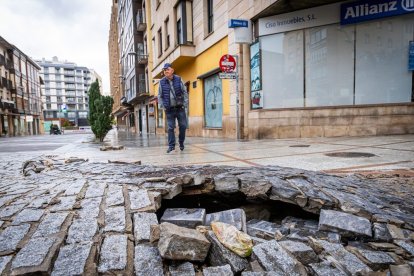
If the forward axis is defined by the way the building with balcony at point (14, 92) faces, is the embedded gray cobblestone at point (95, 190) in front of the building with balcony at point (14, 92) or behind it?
in front

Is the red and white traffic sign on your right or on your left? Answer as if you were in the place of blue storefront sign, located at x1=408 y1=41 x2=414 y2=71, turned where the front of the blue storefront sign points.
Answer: on your right

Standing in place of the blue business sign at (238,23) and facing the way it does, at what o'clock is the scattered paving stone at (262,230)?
The scattered paving stone is roughly at 12 o'clock from the blue business sign.

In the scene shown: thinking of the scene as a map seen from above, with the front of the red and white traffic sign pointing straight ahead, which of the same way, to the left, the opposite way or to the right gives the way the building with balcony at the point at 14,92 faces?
to the left

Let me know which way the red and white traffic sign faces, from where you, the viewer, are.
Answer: facing the viewer

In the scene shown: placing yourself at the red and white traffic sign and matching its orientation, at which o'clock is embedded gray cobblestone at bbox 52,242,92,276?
The embedded gray cobblestone is roughly at 12 o'clock from the red and white traffic sign.

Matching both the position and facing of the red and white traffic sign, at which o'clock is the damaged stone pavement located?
The damaged stone pavement is roughly at 12 o'clock from the red and white traffic sign.

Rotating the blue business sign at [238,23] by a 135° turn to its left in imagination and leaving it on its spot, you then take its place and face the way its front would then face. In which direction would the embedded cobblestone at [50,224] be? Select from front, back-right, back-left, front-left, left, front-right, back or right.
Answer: back-right

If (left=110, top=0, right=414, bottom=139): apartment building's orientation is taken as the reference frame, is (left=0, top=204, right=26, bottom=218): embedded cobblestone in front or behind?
in front

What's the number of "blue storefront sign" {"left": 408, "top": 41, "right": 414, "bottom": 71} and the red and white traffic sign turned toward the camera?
2

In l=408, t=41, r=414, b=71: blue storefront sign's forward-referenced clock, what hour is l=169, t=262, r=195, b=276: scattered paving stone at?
The scattered paving stone is roughly at 12 o'clock from the blue storefront sign.

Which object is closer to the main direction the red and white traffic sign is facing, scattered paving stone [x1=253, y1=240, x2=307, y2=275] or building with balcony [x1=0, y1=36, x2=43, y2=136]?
the scattered paving stone

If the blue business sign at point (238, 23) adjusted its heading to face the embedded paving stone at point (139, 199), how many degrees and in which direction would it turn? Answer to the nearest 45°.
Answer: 0° — it already faces it

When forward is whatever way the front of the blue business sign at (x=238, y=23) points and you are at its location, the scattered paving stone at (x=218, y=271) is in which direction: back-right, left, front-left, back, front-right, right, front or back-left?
front

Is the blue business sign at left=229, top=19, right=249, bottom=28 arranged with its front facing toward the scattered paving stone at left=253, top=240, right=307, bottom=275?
yes

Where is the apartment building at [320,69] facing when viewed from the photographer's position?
facing the viewer and to the left of the viewer

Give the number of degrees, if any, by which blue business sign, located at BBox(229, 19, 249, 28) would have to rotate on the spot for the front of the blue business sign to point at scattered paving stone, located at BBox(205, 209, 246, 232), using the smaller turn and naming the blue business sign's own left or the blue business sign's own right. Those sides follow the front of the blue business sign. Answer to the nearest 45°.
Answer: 0° — it already faces it

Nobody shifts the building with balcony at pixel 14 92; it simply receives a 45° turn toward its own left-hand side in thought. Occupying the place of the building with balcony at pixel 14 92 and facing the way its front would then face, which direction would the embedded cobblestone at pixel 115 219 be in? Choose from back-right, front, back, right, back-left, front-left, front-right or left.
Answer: right
